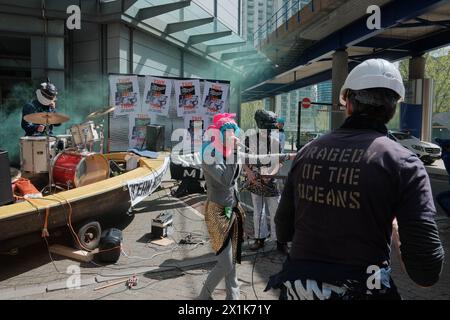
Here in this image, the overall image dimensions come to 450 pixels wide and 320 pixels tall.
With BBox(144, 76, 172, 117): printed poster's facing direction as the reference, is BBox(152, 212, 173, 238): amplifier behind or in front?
in front

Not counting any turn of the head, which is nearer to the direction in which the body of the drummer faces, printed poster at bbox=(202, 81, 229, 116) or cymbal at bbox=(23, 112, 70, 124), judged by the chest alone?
the cymbal

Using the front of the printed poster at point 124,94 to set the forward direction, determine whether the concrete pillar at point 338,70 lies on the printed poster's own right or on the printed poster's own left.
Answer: on the printed poster's own left

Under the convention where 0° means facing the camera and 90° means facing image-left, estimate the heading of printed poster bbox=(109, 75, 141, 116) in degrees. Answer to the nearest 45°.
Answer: approximately 0°

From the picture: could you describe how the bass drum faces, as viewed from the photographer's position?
facing the viewer and to the right of the viewer

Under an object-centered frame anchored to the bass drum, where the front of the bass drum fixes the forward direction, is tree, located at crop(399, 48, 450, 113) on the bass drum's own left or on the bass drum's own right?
on the bass drum's own left

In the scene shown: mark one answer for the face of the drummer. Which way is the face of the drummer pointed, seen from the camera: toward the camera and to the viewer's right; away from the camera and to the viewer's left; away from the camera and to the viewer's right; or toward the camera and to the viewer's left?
toward the camera and to the viewer's right

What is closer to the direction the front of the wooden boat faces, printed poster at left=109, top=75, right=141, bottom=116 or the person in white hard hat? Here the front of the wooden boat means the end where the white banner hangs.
the printed poster

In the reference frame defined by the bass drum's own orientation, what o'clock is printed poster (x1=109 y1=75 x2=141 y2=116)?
The printed poster is roughly at 8 o'clock from the bass drum.

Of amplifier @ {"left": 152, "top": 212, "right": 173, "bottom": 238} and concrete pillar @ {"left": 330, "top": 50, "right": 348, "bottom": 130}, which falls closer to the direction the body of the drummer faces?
the amplifier

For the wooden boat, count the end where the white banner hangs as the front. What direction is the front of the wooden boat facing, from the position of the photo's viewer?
facing away from the viewer and to the right of the viewer
